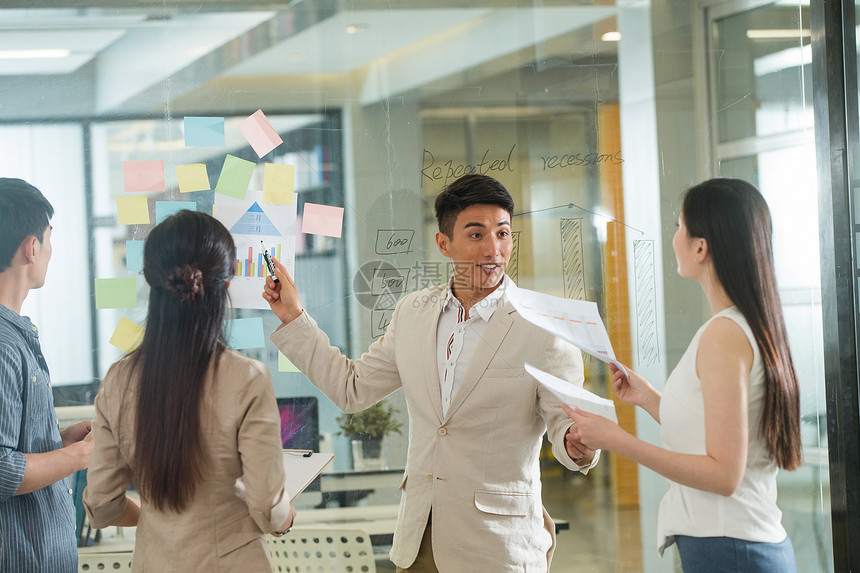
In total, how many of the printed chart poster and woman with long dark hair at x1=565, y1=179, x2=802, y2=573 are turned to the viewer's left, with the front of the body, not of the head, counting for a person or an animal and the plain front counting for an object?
1

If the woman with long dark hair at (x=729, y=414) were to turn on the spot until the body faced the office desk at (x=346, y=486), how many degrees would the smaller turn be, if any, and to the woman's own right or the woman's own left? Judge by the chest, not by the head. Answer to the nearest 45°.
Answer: approximately 45° to the woman's own right

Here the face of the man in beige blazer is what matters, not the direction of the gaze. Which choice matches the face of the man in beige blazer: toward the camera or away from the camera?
toward the camera

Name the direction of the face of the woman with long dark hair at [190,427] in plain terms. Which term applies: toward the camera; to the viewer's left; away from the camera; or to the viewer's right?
away from the camera

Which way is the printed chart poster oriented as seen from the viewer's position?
toward the camera

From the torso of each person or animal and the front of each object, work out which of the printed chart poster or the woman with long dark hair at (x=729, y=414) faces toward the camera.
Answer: the printed chart poster

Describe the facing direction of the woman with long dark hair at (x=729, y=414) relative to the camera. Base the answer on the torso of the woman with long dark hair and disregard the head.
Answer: to the viewer's left
